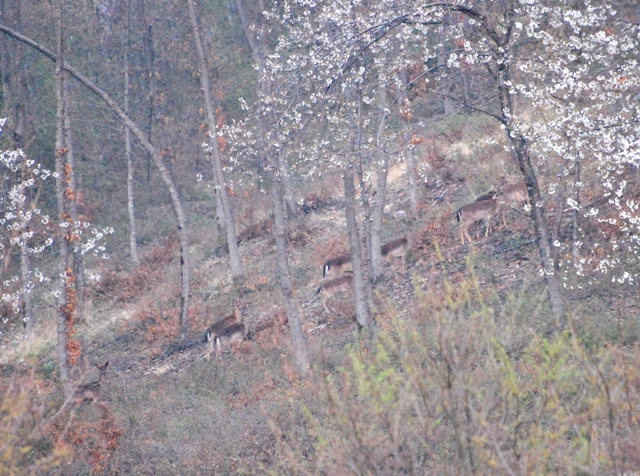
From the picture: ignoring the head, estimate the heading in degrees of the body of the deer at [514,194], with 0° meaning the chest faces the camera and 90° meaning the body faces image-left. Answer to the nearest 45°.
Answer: approximately 270°
